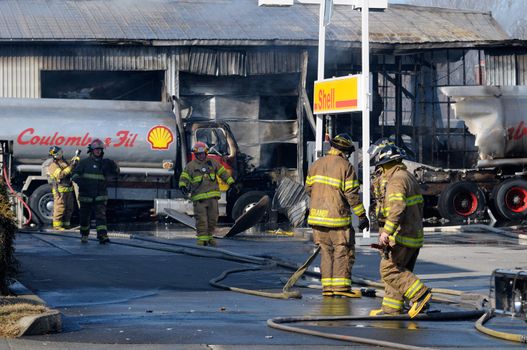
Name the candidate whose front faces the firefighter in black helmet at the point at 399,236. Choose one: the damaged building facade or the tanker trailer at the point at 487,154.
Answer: the damaged building facade

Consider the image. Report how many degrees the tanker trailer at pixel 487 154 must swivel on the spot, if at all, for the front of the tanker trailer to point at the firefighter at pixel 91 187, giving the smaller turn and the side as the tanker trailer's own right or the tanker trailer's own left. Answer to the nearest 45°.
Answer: approximately 135° to the tanker trailer's own right

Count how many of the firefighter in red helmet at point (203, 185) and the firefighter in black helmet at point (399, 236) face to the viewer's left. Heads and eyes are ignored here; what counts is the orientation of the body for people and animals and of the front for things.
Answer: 1

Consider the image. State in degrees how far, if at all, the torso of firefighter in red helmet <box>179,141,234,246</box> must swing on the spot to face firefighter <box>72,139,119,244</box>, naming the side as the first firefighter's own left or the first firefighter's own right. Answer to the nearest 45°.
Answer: approximately 90° to the first firefighter's own right

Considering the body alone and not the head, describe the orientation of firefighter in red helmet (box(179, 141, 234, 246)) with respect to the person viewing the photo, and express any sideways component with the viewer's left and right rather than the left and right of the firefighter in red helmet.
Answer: facing the viewer

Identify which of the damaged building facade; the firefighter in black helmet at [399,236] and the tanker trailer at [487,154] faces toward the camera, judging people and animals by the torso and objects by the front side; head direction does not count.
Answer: the damaged building facade

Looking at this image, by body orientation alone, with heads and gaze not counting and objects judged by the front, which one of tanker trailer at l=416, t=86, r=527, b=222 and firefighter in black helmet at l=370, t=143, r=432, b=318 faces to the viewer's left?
the firefighter in black helmet

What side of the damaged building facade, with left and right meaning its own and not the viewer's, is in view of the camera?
front

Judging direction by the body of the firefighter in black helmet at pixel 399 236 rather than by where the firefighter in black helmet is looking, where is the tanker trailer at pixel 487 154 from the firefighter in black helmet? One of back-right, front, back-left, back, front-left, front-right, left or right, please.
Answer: right

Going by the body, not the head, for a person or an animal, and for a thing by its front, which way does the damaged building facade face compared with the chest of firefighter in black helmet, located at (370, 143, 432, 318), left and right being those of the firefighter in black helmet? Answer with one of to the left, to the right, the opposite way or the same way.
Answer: to the left

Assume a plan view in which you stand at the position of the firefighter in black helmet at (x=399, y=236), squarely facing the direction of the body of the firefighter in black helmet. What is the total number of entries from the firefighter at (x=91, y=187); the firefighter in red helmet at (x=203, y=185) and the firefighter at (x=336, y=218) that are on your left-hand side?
0

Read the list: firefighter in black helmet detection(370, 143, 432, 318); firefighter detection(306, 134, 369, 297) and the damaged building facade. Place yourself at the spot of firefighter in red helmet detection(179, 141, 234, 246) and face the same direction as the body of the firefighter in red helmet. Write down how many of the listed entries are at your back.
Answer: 1

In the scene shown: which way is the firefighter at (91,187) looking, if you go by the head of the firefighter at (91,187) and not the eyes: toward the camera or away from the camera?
toward the camera

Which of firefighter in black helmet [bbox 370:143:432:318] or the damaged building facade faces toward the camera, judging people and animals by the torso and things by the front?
the damaged building facade

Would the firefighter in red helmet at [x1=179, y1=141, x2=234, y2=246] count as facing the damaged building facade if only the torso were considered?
no
